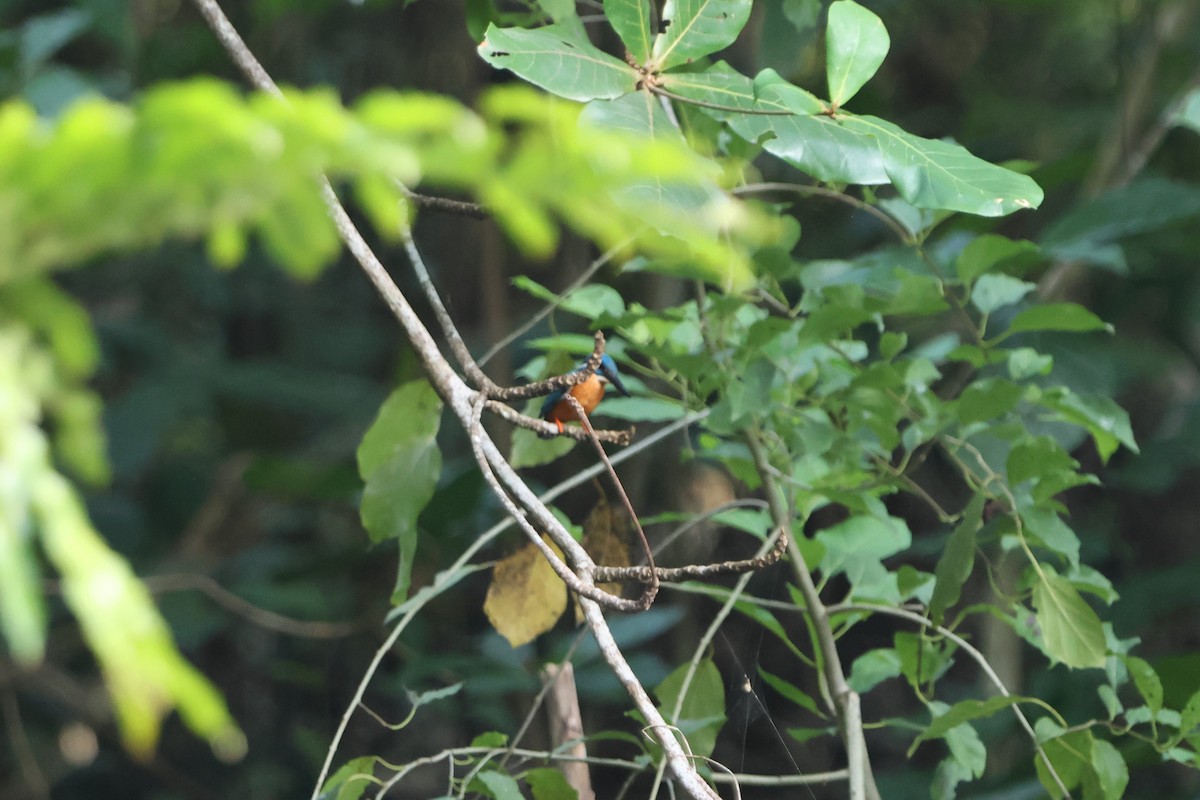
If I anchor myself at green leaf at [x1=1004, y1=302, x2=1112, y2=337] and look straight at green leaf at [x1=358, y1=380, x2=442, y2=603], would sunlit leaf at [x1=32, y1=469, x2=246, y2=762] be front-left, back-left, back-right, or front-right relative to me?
front-left

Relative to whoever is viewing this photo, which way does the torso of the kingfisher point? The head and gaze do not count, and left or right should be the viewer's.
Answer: facing to the right of the viewer
